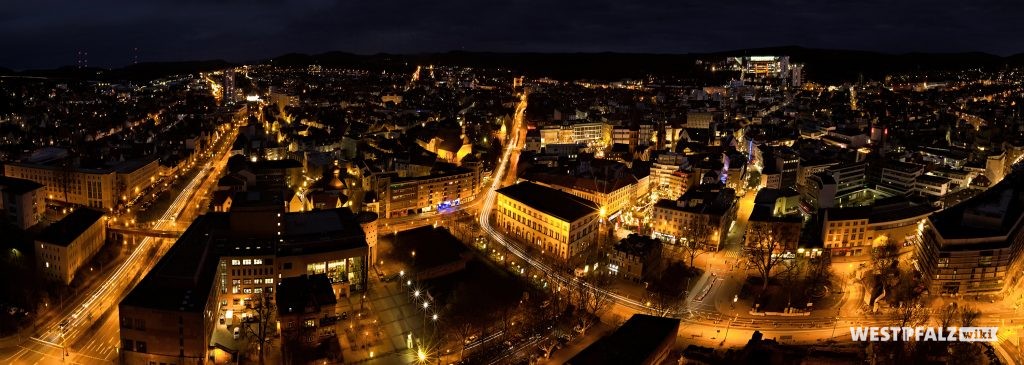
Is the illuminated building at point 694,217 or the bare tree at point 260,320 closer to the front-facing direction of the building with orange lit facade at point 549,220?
the bare tree

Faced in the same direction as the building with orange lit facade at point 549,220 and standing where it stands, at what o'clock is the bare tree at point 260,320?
The bare tree is roughly at 12 o'clock from the building with orange lit facade.

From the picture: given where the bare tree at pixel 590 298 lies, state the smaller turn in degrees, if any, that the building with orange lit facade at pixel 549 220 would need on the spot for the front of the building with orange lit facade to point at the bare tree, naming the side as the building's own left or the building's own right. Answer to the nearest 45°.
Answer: approximately 45° to the building's own left

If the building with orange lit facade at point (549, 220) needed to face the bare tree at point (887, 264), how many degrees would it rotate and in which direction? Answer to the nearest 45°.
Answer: approximately 135° to its left

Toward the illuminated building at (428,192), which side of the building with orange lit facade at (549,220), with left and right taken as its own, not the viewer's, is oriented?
right

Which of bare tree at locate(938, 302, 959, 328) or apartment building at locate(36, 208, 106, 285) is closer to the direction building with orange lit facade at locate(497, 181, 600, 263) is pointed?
the apartment building

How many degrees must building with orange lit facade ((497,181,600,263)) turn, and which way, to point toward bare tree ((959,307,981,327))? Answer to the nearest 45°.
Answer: approximately 90° to its left

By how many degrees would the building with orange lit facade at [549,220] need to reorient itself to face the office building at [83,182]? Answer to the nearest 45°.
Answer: approximately 45° to its right

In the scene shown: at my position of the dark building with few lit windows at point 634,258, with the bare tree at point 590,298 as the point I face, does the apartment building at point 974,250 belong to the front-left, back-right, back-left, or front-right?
back-left

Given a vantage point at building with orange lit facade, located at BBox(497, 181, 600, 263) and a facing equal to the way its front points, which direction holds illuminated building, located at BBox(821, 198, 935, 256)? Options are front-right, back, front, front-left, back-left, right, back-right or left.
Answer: back-left

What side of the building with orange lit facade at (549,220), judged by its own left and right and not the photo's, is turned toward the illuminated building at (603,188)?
back

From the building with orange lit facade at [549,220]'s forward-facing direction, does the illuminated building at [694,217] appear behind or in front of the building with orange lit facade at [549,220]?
behind

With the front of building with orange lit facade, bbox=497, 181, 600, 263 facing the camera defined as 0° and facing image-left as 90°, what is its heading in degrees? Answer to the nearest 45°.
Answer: approximately 45°

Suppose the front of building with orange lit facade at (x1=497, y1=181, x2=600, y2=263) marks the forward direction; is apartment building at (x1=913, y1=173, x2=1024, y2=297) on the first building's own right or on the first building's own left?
on the first building's own left

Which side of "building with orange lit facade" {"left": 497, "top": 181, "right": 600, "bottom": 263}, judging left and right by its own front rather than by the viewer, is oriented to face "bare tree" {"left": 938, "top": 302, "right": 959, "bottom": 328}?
left
